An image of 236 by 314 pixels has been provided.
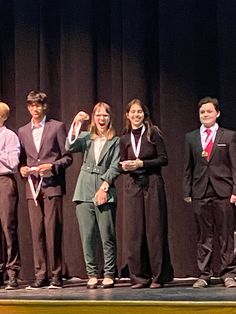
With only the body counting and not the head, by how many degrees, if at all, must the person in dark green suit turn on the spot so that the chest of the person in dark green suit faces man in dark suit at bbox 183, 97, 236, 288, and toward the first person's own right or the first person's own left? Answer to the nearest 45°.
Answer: approximately 90° to the first person's own left

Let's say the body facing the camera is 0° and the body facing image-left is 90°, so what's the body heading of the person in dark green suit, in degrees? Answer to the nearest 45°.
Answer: approximately 0°

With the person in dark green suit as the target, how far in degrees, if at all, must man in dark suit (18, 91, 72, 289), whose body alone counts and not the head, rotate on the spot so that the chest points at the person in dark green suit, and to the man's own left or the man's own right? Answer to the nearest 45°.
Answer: approximately 135° to the man's own left

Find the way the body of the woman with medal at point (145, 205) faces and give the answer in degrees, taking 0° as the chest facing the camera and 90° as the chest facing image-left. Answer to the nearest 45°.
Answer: approximately 45°

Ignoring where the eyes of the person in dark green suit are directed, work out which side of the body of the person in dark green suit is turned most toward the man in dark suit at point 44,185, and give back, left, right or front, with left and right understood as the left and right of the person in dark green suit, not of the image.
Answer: right

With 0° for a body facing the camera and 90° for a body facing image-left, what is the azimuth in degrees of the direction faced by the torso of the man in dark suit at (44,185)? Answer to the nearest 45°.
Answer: approximately 45°

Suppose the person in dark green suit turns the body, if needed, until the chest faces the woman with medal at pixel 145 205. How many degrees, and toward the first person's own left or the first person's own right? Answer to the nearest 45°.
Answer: approximately 90° to the first person's own left

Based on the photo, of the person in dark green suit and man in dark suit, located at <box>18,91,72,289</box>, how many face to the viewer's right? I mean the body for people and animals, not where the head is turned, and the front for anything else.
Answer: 0
